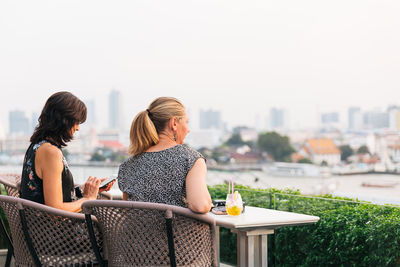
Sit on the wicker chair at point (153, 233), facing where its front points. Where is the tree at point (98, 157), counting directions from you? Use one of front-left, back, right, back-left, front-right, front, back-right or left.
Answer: front-left

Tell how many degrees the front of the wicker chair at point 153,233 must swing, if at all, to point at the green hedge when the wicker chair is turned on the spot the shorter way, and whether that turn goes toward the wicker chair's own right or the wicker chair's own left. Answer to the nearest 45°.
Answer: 0° — it already faces it

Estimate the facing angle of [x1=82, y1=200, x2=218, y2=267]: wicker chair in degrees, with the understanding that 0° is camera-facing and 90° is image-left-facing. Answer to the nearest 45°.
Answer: approximately 225°

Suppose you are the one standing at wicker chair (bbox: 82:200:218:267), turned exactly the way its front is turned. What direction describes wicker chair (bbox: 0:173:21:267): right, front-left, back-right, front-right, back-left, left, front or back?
left

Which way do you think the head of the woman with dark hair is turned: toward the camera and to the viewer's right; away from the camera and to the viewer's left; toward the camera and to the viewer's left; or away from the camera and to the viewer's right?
away from the camera and to the viewer's right

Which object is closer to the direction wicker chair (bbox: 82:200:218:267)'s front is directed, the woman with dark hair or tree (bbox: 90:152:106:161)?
the tree

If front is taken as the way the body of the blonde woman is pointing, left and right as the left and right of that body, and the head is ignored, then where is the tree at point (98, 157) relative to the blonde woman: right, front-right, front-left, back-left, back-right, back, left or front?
front-left

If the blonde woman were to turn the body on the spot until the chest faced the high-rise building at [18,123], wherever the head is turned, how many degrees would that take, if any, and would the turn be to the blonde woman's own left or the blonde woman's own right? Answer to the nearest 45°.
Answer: approximately 45° to the blonde woman's own left

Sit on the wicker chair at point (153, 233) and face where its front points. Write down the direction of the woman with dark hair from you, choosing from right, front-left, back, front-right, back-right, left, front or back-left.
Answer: left

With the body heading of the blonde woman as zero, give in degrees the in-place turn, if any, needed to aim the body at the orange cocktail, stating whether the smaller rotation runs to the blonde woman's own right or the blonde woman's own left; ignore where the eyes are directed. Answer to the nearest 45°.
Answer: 0° — they already face it

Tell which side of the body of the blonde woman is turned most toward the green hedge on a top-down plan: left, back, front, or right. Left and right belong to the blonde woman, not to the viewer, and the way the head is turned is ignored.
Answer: front

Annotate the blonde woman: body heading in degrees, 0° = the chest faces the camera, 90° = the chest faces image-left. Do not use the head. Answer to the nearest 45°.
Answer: approximately 225°

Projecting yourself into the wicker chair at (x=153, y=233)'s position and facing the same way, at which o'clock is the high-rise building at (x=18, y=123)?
The high-rise building is roughly at 10 o'clock from the wicker chair.

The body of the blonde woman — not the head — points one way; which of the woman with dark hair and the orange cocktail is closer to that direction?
the orange cocktail
